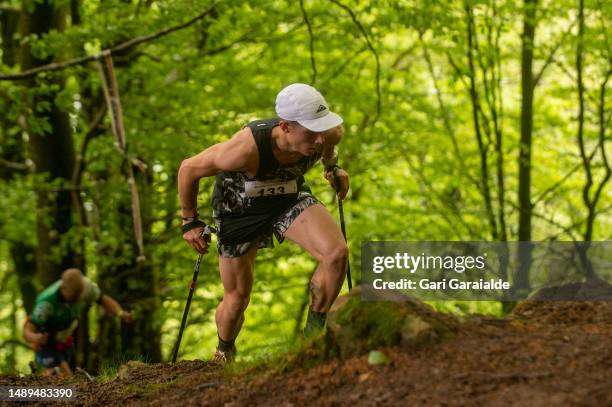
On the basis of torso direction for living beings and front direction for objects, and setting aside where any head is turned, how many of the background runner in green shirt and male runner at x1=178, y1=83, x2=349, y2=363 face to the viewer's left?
0

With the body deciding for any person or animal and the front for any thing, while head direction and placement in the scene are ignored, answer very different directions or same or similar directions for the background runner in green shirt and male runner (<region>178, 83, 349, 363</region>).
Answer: same or similar directions

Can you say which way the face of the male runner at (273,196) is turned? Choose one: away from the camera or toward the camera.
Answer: toward the camera

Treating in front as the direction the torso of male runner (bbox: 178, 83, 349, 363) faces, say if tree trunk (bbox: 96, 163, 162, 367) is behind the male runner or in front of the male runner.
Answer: behind

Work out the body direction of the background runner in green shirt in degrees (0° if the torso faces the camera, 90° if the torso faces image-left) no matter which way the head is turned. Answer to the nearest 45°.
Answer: approximately 315°

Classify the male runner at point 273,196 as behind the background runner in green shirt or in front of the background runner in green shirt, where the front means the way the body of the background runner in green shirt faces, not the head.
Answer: in front

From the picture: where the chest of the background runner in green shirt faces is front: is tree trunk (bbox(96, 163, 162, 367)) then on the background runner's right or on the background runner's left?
on the background runner's left

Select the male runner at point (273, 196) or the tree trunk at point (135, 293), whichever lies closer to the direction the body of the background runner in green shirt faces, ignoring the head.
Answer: the male runner

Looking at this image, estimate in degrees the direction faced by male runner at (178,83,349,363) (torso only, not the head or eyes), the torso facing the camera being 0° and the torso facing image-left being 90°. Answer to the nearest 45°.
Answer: approximately 315°
